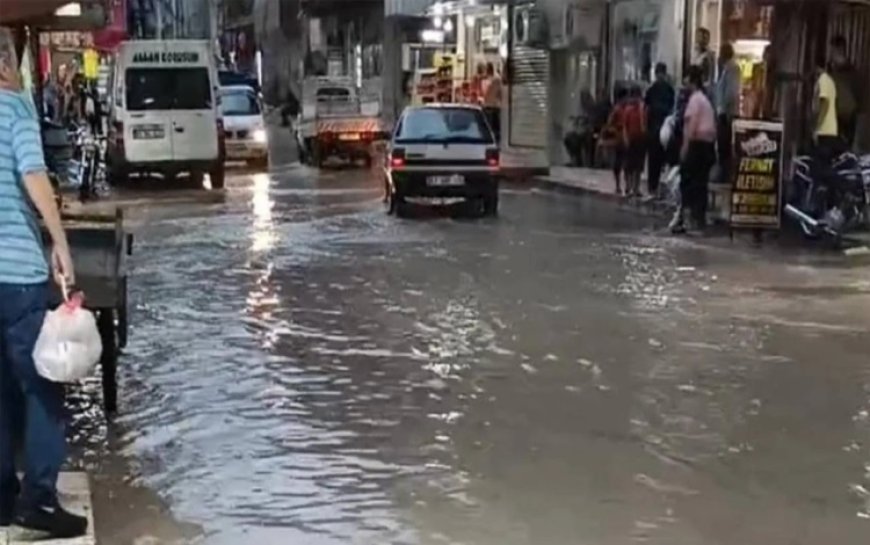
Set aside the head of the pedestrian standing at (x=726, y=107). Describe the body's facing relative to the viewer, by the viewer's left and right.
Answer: facing to the left of the viewer

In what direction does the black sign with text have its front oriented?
toward the camera

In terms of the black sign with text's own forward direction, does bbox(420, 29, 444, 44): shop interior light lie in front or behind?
behind

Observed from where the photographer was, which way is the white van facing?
facing away from the viewer

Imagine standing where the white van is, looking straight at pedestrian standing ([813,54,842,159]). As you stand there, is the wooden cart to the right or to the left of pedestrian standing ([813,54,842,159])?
right

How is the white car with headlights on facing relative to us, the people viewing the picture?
facing the viewer

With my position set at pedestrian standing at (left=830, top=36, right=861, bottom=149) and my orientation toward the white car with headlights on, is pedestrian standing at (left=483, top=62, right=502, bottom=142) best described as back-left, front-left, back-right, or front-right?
front-right
